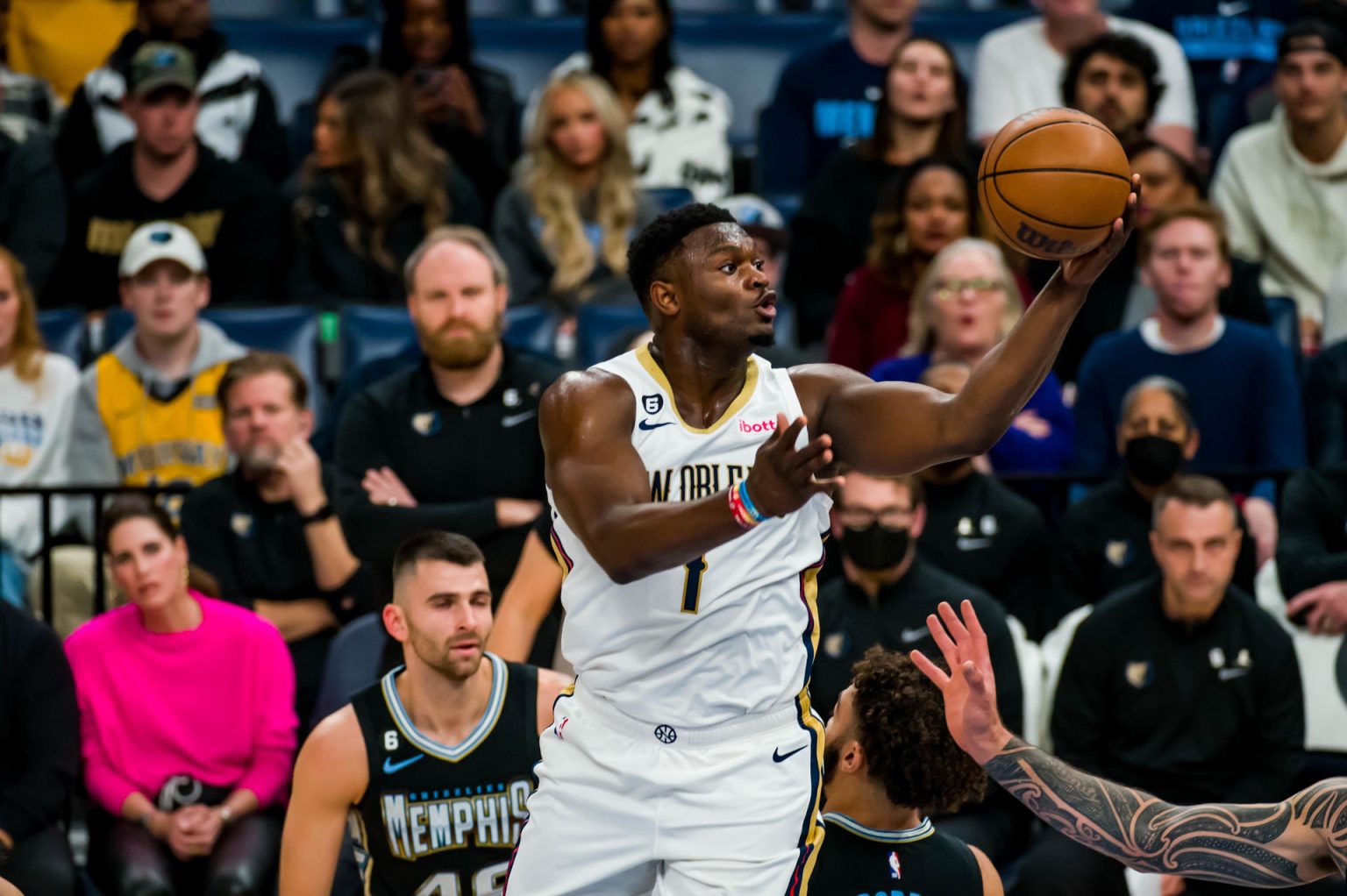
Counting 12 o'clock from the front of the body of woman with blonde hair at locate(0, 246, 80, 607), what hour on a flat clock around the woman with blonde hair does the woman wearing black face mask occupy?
The woman wearing black face mask is roughly at 10 o'clock from the woman with blonde hair.

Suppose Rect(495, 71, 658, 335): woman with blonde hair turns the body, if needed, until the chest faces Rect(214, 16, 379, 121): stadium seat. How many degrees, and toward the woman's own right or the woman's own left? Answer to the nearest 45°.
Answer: approximately 135° to the woman's own right

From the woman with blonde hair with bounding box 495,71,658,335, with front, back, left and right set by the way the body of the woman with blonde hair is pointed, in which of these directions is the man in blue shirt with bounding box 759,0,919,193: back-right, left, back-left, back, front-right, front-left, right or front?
back-left

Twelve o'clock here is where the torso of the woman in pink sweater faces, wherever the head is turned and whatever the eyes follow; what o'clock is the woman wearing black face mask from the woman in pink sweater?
The woman wearing black face mask is roughly at 9 o'clock from the woman in pink sweater.

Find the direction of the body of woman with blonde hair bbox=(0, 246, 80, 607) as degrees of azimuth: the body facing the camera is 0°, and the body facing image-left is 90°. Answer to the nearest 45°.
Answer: approximately 0°

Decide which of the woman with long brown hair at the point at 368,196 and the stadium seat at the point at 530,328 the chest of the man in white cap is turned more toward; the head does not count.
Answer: the stadium seat
